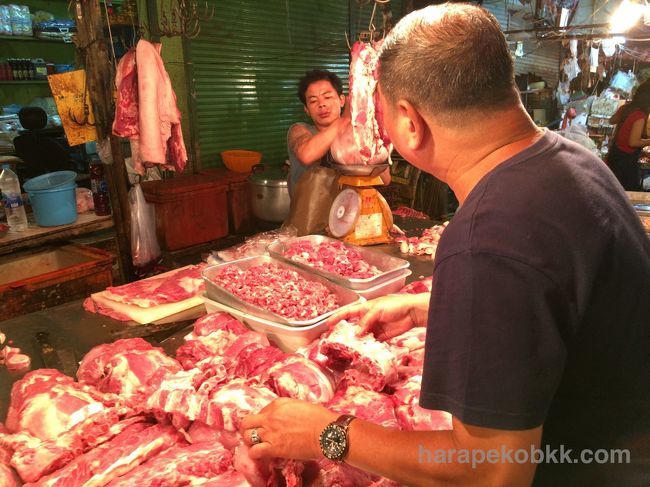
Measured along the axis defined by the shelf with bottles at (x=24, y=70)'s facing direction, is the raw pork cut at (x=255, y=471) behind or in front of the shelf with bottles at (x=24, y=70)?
in front

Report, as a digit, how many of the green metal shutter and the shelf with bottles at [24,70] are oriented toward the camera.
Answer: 2

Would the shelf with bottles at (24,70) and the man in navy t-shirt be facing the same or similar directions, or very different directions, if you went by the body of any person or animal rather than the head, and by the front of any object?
very different directions

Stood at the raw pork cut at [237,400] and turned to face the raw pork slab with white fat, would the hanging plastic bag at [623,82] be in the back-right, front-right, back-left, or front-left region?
front-right

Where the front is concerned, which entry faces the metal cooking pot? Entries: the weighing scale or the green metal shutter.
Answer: the green metal shutter

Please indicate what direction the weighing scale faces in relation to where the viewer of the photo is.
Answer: facing the viewer and to the left of the viewer

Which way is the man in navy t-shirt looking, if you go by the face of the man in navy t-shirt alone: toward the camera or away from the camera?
away from the camera

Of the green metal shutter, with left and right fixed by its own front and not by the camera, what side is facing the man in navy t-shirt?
front

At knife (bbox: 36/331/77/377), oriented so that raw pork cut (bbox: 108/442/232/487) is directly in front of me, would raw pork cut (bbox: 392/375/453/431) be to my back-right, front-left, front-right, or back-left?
front-left

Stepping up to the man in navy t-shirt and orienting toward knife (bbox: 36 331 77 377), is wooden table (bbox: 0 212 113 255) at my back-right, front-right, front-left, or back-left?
front-right

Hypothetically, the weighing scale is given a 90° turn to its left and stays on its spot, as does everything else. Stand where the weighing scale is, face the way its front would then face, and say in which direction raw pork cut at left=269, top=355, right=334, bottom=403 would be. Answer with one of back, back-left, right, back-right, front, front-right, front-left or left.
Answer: front-right

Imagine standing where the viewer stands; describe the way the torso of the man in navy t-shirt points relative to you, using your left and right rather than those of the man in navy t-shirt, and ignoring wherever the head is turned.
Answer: facing away from the viewer and to the left of the viewer

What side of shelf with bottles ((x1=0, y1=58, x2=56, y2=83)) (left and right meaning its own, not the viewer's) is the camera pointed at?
front

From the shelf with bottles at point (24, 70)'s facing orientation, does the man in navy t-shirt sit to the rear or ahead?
ahead

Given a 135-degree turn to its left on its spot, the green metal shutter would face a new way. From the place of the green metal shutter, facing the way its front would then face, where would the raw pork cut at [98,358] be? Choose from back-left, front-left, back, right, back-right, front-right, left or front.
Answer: back-right

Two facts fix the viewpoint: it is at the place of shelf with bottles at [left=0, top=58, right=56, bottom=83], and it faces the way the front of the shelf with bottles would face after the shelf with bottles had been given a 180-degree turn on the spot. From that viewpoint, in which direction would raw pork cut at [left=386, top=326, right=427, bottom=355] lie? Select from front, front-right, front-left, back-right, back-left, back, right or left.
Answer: back

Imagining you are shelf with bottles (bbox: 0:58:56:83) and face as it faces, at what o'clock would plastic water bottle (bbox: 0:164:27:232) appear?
The plastic water bottle is roughly at 12 o'clock from the shelf with bottles.

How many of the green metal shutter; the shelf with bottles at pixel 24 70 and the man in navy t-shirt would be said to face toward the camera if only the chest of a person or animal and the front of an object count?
2

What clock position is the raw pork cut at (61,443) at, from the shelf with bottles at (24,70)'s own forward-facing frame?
The raw pork cut is roughly at 12 o'clock from the shelf with bottles.
